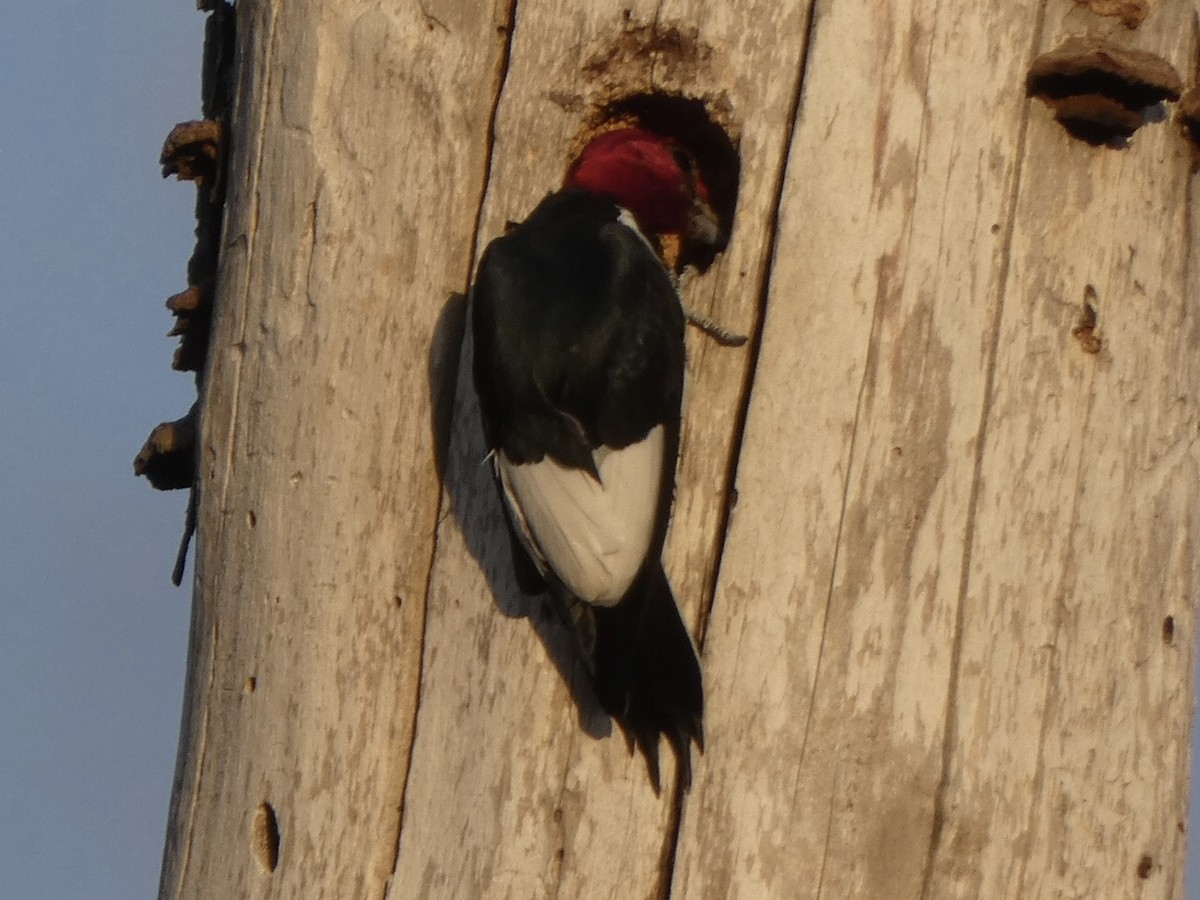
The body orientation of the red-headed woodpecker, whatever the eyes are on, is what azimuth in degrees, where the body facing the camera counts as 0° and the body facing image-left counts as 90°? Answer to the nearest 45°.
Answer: approximately 180°
